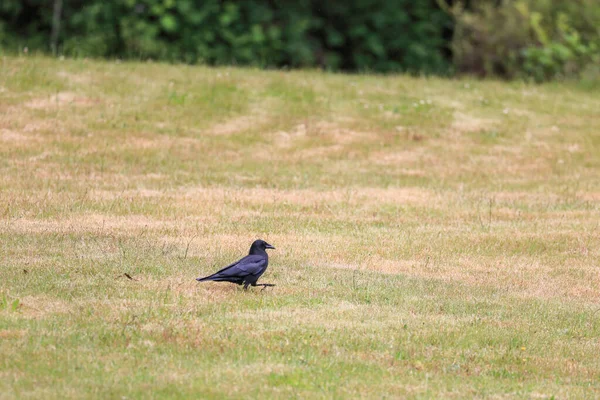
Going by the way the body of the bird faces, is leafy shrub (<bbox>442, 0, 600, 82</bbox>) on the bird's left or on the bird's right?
on the bird's left

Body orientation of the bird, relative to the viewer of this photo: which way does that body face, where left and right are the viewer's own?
facing to the right of the viewer

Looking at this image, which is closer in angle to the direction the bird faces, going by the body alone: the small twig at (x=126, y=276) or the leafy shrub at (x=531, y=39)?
the leafy shrub

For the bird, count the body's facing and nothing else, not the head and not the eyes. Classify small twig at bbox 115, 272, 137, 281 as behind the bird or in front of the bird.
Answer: behind

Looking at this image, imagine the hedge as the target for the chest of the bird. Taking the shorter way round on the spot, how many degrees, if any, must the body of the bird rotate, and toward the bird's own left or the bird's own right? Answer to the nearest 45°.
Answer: approximately 90° to the bird's own left
